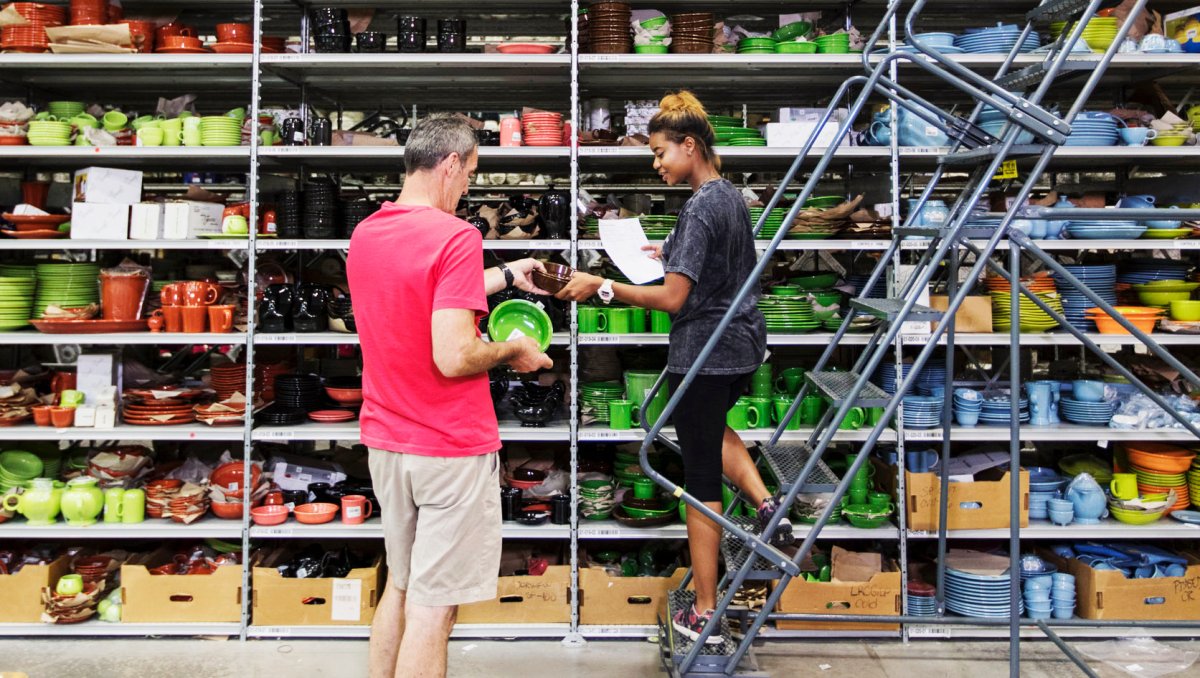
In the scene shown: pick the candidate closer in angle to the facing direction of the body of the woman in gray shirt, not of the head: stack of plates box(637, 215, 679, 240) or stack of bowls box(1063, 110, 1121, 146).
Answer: the stack of plates

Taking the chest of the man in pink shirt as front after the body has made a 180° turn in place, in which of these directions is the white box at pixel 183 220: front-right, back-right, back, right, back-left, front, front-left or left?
right

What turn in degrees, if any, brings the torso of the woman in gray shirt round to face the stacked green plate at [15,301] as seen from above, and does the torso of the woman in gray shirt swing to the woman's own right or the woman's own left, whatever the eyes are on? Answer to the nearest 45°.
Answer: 0° — they already face it

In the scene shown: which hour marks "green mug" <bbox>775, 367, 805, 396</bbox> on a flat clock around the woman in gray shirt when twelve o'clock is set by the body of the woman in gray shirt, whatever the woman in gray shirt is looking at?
The green mug is roughly at 4 o'clock from the woman in gray shirt.

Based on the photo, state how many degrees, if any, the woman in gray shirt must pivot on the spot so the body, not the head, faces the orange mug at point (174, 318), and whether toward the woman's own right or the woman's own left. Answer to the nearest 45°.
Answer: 0° — they already face it

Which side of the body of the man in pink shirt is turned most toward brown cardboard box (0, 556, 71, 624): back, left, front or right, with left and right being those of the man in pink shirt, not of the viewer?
left

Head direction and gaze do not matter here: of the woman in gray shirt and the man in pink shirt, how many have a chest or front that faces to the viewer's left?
1

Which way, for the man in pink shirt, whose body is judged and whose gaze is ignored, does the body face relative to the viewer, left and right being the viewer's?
facing away from the viewer and to the right of the viewer

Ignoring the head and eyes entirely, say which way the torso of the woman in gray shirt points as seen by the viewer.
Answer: to the viewer's left

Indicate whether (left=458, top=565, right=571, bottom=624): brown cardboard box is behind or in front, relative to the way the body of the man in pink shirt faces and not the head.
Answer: in front

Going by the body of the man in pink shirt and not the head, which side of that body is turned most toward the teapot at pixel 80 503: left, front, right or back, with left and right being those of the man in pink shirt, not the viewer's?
left

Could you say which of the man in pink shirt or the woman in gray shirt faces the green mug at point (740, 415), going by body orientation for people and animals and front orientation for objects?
the man in pink shirt

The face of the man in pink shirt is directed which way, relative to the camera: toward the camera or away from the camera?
away from the camera
